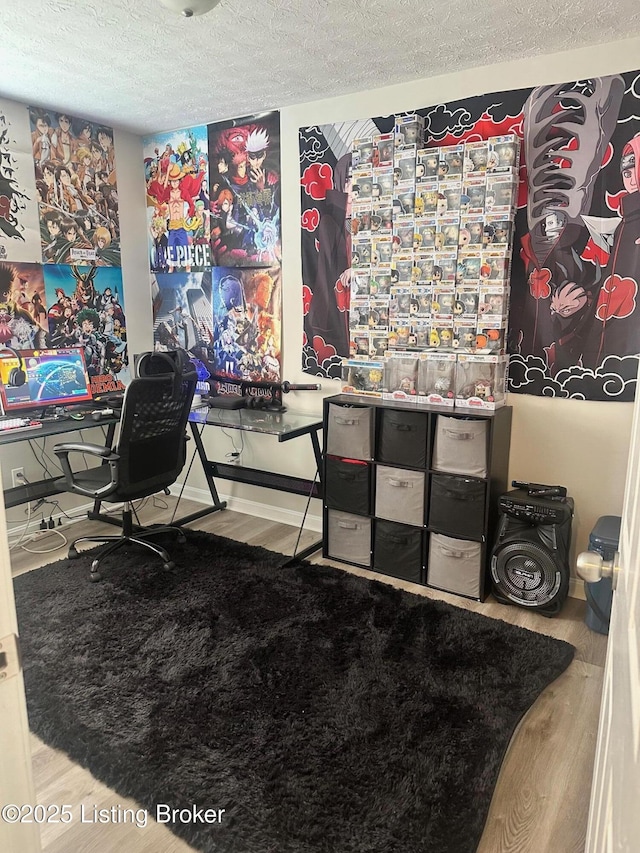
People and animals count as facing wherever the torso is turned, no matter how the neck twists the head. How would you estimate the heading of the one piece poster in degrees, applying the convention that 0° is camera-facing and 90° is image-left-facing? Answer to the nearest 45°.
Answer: approximately 45°

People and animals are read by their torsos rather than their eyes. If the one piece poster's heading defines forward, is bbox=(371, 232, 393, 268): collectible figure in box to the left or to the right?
on its left

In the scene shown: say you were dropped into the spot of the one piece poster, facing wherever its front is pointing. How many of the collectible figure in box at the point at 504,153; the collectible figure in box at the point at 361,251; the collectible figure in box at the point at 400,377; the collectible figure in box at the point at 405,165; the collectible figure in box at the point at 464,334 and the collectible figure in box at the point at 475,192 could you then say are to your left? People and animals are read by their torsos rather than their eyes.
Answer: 6

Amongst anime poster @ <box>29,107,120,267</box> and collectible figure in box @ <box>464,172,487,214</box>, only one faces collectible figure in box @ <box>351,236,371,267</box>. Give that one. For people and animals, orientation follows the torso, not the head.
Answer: the anime poster

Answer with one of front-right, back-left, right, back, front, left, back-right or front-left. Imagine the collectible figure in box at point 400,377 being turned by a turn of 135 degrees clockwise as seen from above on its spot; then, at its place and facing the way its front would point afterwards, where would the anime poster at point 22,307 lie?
front-left

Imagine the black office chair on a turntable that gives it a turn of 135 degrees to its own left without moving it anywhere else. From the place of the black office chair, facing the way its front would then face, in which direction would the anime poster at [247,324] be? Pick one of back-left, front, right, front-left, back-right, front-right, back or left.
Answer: back-left

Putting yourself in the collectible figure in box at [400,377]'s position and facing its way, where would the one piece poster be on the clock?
The one piece poster is roughly at 4 o'clock from the collectible figure in box.
